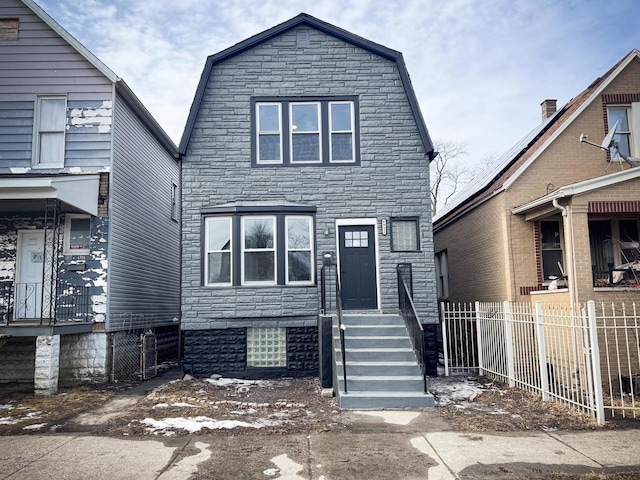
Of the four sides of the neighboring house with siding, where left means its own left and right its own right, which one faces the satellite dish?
left

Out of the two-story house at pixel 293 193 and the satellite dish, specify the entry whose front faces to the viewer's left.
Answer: the satellite dish

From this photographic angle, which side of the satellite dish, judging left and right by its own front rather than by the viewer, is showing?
left

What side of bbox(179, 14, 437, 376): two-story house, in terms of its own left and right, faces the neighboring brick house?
left

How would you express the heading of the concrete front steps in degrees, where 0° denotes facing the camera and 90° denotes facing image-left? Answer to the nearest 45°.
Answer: approximately 0°

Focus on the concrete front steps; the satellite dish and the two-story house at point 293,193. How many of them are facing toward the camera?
2

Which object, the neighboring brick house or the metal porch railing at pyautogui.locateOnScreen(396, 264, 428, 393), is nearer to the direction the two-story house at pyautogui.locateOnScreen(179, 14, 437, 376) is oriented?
the metal porch railing
